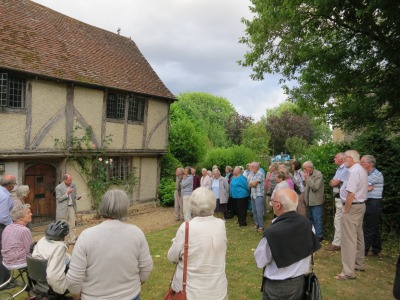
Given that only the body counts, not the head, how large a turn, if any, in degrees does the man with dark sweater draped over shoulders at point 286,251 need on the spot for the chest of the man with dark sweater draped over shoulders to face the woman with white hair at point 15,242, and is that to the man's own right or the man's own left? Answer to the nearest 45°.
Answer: approximately 45° to the man's own left

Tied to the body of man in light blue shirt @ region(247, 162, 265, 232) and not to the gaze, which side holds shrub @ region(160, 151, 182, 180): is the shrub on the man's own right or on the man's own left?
on the man's own right

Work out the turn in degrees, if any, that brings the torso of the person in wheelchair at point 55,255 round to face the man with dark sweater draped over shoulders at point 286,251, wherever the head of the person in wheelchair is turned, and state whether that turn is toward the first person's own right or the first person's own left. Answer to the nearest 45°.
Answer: approximately 90° to the first person's own right

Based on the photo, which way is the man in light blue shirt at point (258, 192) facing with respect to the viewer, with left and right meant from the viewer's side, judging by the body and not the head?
facing the viewer and to the left of the viewer

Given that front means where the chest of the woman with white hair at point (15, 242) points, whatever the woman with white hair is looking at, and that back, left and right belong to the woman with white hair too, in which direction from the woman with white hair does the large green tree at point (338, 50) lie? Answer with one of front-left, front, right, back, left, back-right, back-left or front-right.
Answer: front-right

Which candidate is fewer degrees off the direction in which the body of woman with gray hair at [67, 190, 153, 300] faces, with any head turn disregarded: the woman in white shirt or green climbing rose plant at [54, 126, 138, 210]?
the green climbing rose plant

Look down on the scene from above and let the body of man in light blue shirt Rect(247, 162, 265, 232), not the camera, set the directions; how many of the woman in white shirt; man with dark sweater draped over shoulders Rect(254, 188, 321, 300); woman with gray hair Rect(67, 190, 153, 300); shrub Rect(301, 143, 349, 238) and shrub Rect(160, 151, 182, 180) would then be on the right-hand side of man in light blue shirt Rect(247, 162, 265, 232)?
1

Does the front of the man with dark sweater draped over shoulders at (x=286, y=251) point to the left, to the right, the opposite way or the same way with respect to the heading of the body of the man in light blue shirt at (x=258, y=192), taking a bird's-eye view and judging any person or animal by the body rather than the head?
to the right

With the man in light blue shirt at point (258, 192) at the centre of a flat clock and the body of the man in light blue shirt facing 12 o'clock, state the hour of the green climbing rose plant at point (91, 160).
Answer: The green climbing rose plant is roughly at 2 o'clock from the man in light blue shirt.

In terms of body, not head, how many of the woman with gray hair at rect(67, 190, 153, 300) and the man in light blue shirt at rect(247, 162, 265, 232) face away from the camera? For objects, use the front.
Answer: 1

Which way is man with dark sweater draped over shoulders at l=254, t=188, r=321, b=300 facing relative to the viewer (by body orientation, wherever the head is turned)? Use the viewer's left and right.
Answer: facing away from the viewer and to the left of the viewer

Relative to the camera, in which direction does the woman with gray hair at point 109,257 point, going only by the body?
away from the camera

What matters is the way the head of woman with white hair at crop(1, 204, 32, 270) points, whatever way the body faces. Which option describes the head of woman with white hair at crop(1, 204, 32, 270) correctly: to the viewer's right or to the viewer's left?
to the viewer's right
